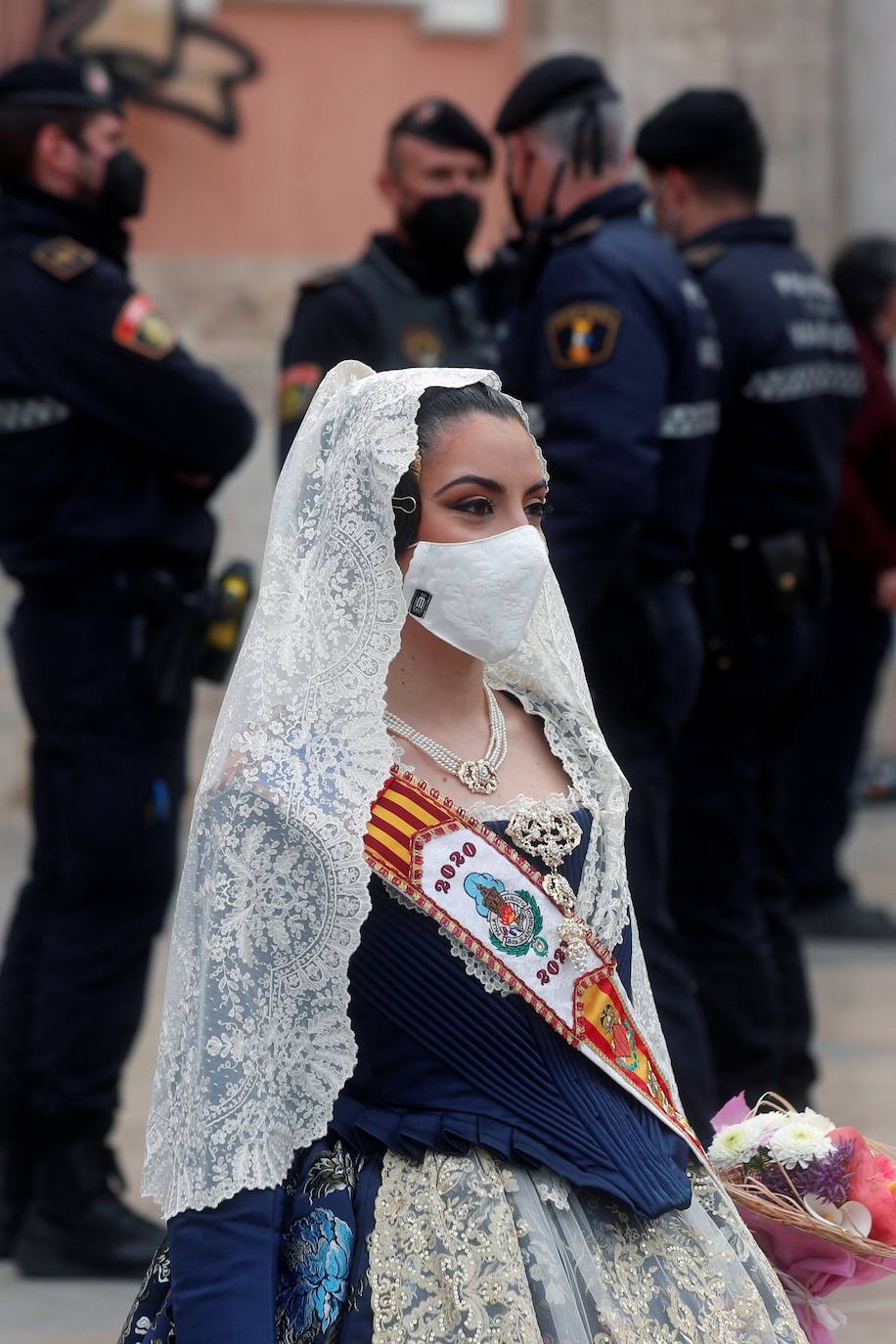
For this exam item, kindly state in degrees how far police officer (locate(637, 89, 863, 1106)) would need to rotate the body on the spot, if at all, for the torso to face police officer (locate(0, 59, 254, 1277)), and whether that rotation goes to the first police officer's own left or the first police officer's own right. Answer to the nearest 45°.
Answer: approximately 90° to the first police officer's own left

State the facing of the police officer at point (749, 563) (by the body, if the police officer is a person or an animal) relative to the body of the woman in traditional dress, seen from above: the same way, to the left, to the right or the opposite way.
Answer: the opposite way

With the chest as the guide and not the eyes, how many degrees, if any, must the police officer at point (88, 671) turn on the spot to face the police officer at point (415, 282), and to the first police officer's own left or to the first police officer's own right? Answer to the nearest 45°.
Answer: approximately 45° to the first police officer's own left

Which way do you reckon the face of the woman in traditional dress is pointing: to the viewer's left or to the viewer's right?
to the viewer's right

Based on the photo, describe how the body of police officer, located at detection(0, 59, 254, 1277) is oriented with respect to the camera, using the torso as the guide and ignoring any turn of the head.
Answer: to the viewer's right

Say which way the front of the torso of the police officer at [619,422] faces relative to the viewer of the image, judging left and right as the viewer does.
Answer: facing away from the viewer and to the left of the viewer

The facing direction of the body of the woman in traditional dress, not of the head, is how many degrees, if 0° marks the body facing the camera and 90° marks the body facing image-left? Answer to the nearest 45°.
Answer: approximately 315°
